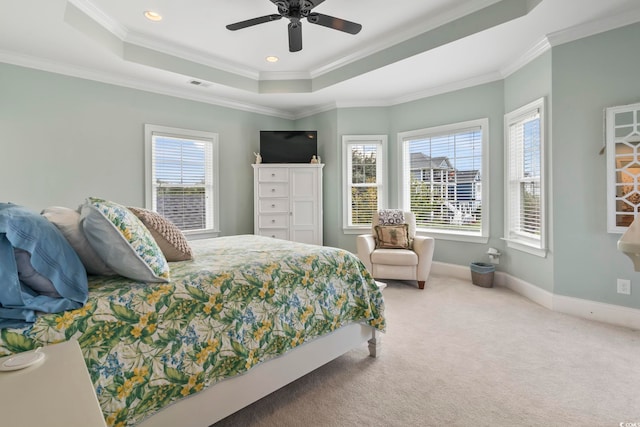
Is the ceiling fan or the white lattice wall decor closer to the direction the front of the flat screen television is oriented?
the ceiling fan

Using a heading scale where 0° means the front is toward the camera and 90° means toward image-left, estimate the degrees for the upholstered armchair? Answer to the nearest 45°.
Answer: approximately 0°

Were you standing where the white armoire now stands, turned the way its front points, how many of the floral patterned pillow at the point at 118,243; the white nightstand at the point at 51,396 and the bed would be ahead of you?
3

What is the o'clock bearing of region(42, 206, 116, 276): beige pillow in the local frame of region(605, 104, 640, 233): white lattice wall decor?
The beige pillow is roughly at 1 o'clock from the white lattice wall decor.

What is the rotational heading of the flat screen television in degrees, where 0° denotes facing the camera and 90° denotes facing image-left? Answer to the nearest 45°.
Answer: approximately 0°
